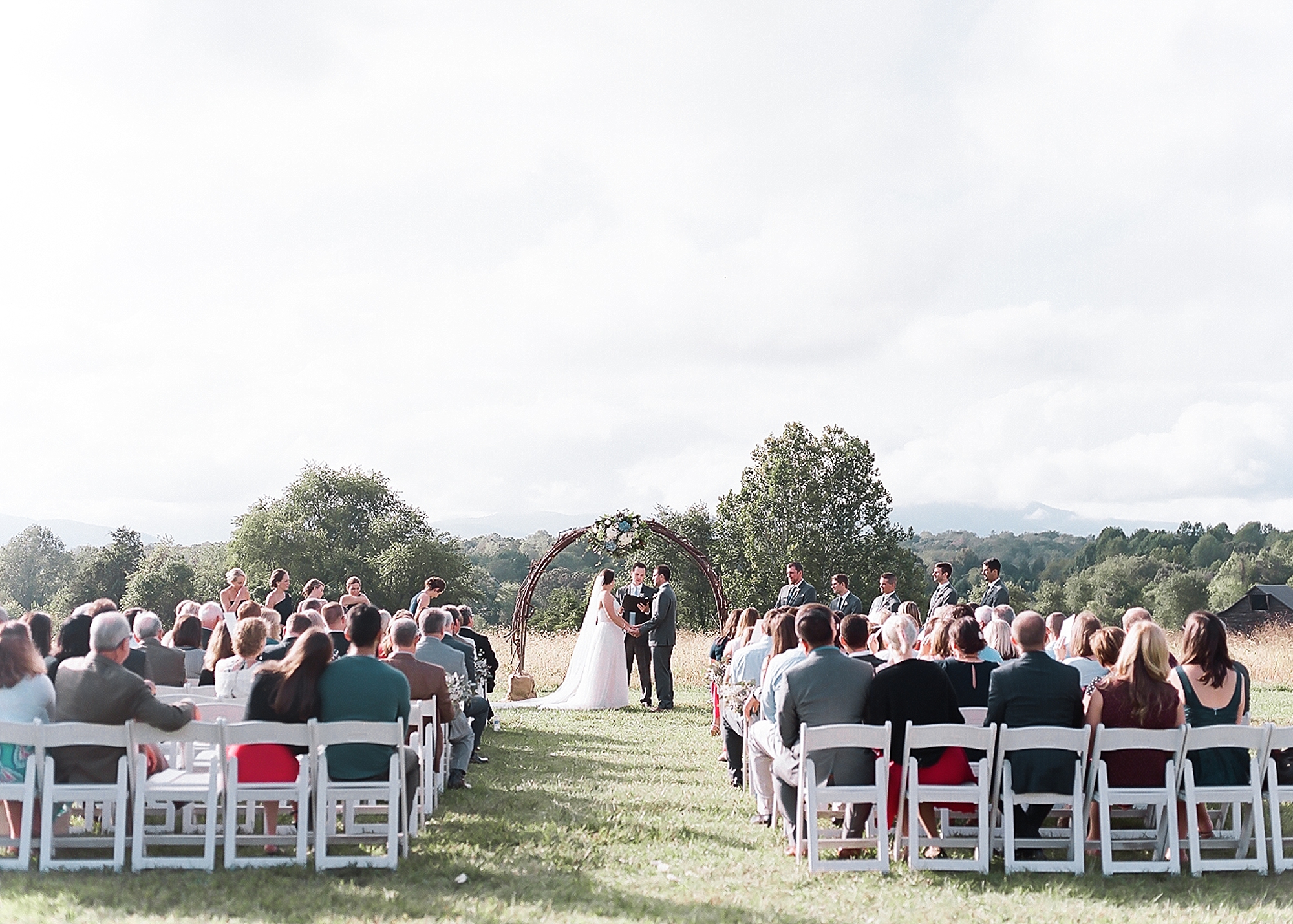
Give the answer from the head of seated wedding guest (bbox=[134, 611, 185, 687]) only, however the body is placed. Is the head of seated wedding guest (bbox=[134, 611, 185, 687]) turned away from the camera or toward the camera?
away from the camera

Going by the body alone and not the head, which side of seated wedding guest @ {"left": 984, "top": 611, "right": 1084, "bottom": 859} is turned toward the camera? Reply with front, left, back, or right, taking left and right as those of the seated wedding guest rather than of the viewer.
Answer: back

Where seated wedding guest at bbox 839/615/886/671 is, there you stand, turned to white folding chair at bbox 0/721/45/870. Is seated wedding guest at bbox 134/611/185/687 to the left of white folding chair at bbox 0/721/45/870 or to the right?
right

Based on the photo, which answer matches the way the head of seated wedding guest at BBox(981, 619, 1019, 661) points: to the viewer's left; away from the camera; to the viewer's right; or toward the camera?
away from the camera

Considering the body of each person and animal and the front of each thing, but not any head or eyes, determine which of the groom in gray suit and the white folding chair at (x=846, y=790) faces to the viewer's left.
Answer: the groom in gray suit

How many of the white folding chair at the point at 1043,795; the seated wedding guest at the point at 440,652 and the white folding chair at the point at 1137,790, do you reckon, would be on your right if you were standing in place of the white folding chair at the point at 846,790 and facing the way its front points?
2

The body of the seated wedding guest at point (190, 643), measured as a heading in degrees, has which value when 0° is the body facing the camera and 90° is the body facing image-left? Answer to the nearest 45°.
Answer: approximately 180°

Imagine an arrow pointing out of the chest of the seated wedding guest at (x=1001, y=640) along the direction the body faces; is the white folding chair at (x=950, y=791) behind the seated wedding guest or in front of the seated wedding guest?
behind

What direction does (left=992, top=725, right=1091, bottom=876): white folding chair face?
away from the camera

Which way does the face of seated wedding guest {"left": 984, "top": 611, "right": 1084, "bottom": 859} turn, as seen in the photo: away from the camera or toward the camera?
away from the camera

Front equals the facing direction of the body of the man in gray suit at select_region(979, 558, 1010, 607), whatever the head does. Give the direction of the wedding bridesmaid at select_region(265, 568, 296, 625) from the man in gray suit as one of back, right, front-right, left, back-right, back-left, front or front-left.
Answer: front-right

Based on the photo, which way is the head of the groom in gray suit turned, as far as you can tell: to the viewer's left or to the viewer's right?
to the viewer's left

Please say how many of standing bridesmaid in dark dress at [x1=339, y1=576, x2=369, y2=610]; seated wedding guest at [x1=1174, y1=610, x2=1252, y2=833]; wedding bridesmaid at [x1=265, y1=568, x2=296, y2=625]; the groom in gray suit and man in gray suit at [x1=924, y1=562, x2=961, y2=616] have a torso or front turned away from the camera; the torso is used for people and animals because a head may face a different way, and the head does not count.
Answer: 1

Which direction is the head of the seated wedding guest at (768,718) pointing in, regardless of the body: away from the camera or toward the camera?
away from the camera

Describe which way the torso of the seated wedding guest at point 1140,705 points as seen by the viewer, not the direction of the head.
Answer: away from the camera

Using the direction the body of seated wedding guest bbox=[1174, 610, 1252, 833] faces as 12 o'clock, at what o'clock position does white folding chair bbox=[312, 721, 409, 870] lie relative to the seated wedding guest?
The white folding chair is roughly at 8 o'clock from the seated wedding guest.

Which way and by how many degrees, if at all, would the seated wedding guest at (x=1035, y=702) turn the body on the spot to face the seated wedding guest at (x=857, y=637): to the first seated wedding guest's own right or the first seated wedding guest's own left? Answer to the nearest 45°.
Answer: approximately 45° to the first seated wedding guest's own left

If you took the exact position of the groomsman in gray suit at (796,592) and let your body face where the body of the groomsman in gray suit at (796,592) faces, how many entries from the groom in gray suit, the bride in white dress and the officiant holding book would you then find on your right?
3

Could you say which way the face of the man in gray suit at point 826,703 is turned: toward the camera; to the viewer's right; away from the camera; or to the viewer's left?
away from the camera

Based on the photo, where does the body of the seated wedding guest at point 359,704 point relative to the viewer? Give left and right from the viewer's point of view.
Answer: facing away from the viewer
